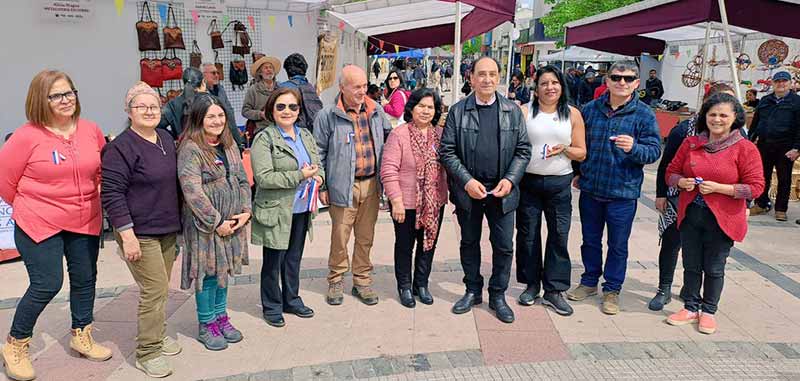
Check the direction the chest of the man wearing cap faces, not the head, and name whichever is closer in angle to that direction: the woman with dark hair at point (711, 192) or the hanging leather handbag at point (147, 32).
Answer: the woman with dark hair

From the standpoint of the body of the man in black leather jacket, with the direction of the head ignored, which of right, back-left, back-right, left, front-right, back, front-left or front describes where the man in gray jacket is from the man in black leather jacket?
right

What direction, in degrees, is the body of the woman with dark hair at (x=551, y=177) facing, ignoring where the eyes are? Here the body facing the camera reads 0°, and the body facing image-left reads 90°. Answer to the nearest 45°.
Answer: approximately 0°

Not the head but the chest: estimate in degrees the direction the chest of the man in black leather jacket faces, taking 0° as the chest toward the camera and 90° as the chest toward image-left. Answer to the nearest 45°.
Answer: approximately 0°

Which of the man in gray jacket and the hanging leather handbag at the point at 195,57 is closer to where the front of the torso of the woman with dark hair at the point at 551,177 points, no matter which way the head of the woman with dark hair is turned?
the man in gray jacket

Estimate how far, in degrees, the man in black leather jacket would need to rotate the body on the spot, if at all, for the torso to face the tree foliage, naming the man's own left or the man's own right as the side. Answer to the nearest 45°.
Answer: approximately 180°

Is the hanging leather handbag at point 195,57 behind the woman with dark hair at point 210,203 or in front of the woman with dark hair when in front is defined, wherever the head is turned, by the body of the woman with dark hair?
behind

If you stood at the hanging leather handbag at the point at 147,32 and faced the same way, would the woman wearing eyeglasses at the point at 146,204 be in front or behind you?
in front

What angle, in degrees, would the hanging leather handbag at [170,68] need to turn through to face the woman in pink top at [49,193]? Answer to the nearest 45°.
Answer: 0° — it already faces them
